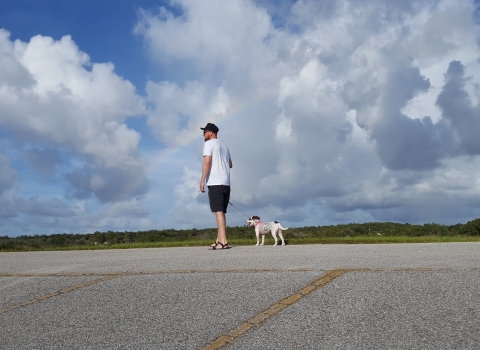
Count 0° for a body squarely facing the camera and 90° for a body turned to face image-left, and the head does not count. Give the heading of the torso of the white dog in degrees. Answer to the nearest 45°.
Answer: approximately 90°

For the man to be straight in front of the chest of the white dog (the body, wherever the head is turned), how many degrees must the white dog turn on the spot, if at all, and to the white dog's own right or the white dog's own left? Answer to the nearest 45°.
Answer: approximately 45° to the white dog's own left

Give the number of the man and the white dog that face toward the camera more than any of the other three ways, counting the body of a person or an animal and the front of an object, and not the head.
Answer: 0
